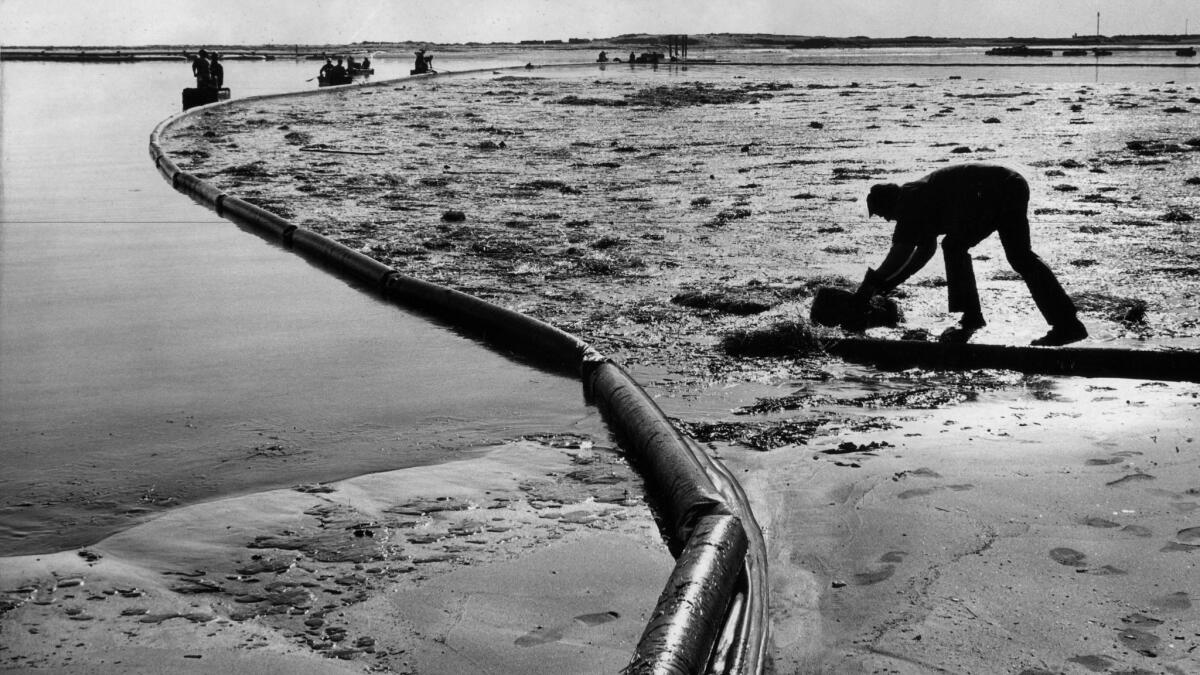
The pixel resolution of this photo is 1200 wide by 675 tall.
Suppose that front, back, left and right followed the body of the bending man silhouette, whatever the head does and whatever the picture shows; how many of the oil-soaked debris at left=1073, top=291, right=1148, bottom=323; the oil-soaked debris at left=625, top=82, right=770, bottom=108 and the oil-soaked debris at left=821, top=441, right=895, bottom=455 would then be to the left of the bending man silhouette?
1

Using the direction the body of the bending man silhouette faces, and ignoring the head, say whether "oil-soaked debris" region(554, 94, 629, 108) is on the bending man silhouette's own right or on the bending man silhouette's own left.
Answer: on the bending man silhouette's own right

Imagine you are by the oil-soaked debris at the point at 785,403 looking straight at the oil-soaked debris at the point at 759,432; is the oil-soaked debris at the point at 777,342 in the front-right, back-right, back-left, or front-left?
back-right

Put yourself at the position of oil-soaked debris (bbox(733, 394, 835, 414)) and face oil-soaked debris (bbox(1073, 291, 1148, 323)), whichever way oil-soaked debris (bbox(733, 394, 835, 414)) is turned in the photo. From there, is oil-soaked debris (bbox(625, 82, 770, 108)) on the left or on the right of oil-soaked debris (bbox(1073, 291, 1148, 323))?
left

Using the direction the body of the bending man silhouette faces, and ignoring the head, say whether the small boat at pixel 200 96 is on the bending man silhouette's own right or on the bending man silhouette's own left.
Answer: on the bending man silhouette's own right

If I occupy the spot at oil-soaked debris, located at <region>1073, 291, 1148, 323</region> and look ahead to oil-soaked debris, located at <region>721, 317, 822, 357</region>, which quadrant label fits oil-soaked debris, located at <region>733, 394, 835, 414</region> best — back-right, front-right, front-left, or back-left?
front-left

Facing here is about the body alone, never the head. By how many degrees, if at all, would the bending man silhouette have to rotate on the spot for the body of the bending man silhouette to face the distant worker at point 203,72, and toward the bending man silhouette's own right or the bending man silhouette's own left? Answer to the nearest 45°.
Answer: approximately 45° to the bending man silhouette's own right

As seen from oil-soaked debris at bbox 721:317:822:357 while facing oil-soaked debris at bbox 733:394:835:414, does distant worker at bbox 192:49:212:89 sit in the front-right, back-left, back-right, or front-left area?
back-right

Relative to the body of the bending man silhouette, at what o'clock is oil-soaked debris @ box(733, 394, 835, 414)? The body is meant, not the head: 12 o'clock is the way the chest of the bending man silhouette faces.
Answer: The oil-soaked debris is roughly at 10 o'clock from the bending man silhouette.

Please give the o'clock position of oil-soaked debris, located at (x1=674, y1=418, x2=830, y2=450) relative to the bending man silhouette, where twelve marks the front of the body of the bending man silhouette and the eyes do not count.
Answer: The oil-soaked debris is roughly at 10 o'clock from the bending man silhouette.

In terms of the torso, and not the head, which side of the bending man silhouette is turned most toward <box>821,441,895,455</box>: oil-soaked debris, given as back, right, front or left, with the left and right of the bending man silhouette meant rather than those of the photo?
left

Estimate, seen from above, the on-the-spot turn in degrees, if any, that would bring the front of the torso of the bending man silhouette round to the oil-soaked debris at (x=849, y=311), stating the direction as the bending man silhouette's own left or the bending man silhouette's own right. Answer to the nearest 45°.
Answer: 0° — they already face it

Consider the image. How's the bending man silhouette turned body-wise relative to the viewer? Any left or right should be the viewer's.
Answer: facing to the left of the viewer

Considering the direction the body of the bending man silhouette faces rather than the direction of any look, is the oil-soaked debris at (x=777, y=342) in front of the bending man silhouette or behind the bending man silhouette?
in front

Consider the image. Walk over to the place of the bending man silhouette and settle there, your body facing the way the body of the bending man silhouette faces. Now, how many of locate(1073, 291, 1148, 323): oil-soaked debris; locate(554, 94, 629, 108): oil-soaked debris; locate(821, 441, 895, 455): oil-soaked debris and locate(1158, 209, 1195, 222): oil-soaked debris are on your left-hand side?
1
